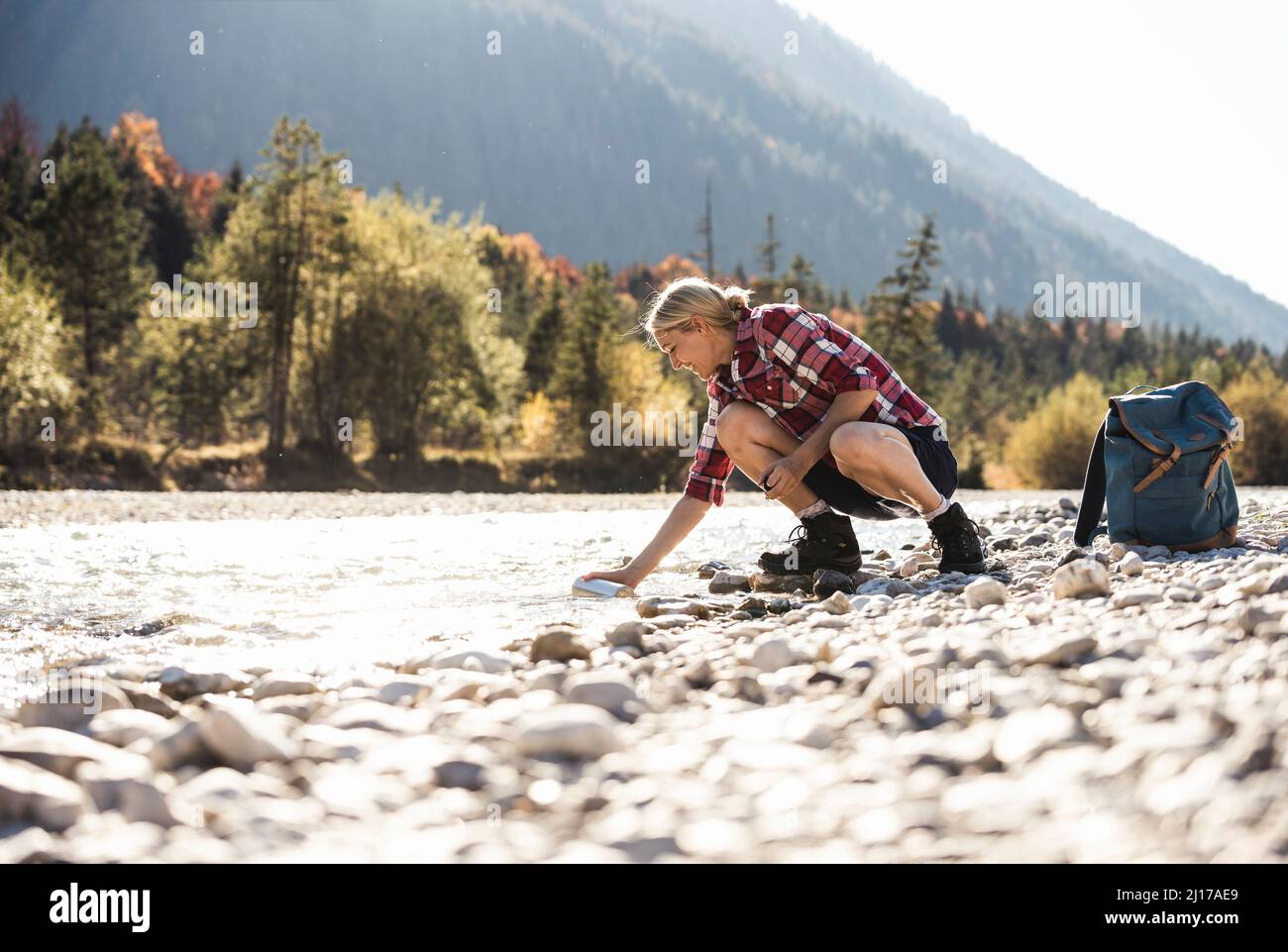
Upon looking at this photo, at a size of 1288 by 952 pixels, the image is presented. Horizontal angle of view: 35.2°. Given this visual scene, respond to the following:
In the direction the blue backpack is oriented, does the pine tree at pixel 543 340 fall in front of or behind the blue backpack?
behind

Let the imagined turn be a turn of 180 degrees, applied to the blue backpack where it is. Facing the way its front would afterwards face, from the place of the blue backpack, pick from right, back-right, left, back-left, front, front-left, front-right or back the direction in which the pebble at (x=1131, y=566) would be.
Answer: back-left

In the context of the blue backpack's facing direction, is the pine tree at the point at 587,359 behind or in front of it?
behind

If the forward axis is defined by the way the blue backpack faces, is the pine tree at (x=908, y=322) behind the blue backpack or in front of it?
behind

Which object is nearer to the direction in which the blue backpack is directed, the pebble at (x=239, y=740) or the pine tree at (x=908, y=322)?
the pebble

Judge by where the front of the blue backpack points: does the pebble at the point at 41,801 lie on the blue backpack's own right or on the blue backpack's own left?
on the blue backpack's own right

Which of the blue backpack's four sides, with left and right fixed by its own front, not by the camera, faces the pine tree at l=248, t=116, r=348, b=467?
back

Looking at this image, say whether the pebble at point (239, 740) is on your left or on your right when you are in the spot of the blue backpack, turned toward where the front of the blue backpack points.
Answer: on your right

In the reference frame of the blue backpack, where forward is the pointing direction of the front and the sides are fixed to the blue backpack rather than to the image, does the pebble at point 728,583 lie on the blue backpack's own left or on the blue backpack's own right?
on the blue backpack's own right

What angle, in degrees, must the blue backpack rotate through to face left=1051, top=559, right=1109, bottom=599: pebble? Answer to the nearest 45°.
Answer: approximately 45° to its right

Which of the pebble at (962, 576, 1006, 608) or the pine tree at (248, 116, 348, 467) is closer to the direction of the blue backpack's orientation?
the pebble
